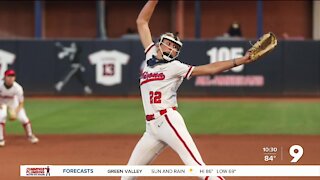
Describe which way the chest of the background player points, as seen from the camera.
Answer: toward the camera

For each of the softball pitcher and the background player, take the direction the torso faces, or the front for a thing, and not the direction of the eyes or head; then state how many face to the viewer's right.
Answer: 0

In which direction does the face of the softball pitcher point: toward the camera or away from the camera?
toward the camera

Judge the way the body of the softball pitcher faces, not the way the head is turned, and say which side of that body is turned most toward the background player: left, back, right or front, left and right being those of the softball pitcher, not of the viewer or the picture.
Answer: right

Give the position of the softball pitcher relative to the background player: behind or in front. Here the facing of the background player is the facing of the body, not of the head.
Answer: in front
